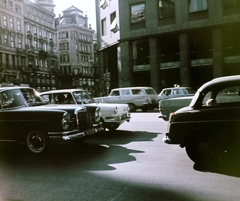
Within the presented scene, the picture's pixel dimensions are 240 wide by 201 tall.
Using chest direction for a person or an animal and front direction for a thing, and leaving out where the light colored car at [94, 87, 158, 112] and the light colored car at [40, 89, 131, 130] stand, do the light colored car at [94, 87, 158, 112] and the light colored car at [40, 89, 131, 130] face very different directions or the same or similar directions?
very different directions

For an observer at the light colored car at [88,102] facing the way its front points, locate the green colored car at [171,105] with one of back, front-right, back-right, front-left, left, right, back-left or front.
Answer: front-left

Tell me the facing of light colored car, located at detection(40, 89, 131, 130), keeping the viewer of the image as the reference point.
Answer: facing the viewer and to the right of the viewer

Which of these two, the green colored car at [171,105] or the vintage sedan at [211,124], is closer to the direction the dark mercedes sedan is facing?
the vintage sedan

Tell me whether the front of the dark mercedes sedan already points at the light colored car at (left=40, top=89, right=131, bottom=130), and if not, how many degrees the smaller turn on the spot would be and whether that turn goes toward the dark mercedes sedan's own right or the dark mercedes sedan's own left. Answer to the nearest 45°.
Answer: approximately 90° to the dark mercedes sedan's own left

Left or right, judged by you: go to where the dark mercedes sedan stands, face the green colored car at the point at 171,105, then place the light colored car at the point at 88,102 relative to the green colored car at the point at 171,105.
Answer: left

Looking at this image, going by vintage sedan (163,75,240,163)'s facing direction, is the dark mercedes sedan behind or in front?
behind

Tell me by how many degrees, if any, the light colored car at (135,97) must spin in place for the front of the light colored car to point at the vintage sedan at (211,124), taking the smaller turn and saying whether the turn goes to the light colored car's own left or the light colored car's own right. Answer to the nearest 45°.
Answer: approximately 135° to the light colored car's own left

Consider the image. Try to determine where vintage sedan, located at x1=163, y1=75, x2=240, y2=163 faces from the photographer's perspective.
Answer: facing to the right of the viewer

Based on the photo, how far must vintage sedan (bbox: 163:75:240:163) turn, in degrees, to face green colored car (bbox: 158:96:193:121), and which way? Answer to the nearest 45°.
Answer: approximately 90° to its left
